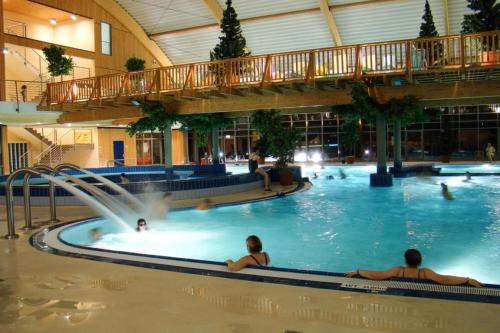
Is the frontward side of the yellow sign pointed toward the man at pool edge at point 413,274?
yes

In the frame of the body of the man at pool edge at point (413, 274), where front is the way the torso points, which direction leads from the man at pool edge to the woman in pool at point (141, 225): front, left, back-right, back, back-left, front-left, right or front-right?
front-left

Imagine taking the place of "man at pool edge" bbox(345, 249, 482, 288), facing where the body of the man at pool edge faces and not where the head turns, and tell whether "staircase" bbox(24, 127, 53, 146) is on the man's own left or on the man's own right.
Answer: on the man's own left

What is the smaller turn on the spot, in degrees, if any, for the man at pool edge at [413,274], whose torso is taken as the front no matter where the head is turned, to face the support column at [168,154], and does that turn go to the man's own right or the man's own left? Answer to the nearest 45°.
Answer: approximately 45° to the man's own left

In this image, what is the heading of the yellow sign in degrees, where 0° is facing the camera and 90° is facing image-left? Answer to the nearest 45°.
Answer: approximately 0°

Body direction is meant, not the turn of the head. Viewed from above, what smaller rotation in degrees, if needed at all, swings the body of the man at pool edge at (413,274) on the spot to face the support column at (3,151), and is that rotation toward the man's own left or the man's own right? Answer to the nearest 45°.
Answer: approximately 45° to the man's own left

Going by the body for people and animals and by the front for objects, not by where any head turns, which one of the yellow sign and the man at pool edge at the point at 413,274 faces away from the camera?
the man at pool edge

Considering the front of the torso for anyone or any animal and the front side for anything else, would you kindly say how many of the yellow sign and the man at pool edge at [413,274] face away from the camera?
1

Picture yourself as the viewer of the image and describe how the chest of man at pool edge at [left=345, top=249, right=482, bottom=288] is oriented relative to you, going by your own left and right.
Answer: facing away from the viewer
